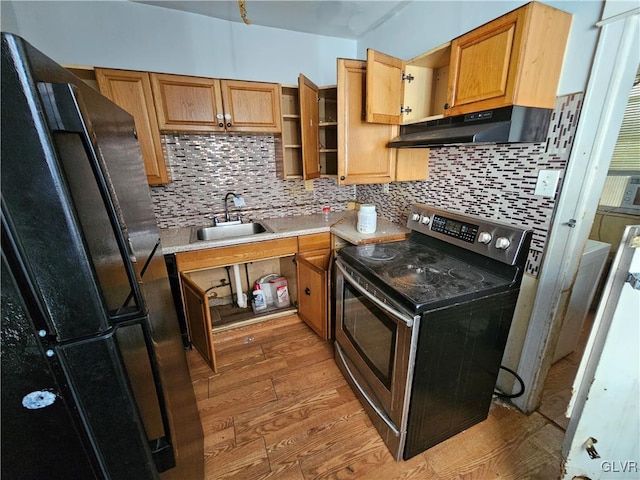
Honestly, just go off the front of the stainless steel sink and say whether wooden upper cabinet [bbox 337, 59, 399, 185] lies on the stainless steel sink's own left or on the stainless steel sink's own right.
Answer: on the stainless steel sink's own left

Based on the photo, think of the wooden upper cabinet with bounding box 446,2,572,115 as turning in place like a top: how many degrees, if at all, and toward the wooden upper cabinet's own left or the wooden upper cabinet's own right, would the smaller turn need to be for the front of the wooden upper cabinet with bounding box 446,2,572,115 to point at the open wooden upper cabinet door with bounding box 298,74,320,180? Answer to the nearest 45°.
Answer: approximately 45° to the wooden upper cabinet's own right

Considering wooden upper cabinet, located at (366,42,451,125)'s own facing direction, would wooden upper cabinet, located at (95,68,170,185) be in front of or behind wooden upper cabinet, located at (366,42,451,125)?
in front

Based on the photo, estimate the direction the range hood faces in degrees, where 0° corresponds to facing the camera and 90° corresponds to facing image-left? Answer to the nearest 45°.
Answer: approximately 45°

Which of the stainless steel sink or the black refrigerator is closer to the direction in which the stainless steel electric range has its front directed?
the black refrigerator

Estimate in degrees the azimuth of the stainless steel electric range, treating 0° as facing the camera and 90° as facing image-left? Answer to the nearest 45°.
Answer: approximately 45°

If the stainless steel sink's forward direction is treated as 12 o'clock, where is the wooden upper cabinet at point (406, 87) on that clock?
The wooden upper cabinet is roughly at 10 o'clock from the stainless steel sink.

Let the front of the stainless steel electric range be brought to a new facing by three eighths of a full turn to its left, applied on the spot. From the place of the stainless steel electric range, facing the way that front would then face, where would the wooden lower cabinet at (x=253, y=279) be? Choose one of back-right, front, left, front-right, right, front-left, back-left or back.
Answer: back

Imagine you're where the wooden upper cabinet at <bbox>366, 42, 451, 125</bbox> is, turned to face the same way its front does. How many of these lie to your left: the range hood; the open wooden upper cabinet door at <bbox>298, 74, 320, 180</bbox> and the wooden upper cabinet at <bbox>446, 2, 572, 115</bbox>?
2

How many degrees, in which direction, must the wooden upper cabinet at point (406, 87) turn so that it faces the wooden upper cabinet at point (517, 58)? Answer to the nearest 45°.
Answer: approximately 90° to its left
